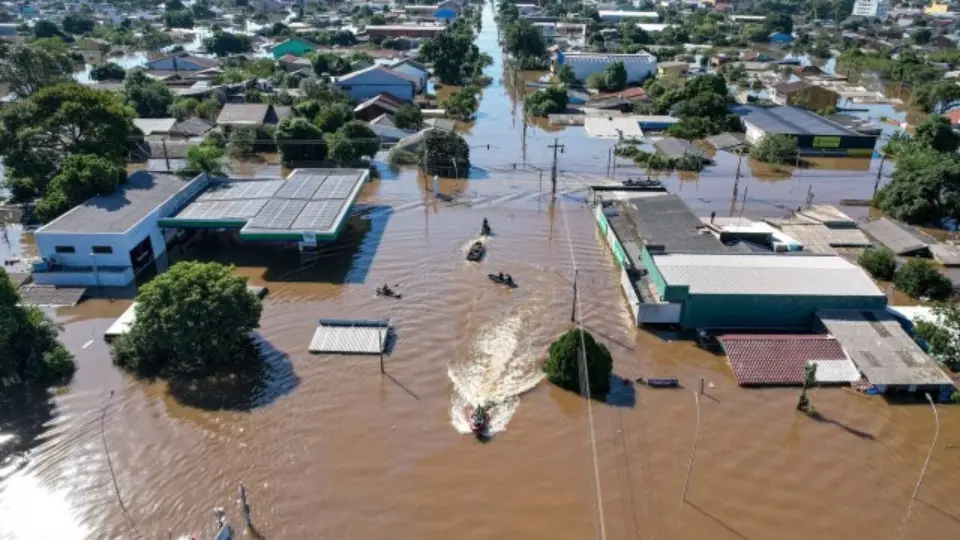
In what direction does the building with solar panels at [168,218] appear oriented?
to the viewer's right

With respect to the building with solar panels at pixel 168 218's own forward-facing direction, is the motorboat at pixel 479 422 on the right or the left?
on its right

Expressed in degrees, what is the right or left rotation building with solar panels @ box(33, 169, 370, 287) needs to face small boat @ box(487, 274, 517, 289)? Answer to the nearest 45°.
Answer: approximately 45° to its right

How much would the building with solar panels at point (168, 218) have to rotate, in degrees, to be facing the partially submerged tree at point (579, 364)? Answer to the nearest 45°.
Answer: approximately 45° to its right

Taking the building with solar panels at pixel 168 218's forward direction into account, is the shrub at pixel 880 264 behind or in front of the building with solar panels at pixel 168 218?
in front

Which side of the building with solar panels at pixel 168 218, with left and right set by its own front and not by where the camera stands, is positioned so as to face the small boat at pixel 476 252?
front
